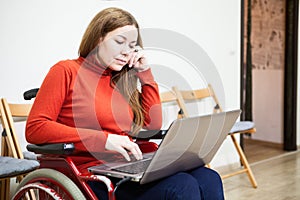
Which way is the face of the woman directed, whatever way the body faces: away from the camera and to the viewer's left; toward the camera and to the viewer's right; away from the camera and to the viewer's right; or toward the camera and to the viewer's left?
toward the camera and to the viewer's right

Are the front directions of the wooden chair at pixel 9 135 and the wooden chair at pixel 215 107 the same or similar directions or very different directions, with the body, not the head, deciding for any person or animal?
same or similar directions

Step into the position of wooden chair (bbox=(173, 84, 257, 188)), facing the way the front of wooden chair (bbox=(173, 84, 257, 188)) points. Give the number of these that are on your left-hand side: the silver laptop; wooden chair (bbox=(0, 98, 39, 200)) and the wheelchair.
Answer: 0

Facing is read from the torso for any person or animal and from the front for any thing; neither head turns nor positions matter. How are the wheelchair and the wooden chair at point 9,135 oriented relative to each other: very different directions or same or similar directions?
same or similar directions

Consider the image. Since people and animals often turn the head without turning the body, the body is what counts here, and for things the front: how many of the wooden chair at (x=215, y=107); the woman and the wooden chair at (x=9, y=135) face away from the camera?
0

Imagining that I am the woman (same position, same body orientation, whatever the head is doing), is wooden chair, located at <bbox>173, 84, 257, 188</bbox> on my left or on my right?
on my left

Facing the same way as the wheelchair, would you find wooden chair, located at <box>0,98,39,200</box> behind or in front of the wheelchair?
behind

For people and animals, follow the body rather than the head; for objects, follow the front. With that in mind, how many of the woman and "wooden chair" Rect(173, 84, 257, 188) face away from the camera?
0

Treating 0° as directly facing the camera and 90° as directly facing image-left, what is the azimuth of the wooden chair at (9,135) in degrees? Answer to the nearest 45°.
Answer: approximately 315°

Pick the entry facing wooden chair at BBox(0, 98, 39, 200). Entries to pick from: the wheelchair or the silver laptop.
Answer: the silver laptop

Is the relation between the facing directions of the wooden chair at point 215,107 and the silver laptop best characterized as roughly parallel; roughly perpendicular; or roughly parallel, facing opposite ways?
roughly parallel, facing opposite ways

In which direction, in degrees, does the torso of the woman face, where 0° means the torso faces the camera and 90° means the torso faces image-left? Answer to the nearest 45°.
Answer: approximately 315°

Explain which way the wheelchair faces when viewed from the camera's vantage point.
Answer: facing the viewer and to the right of the viewer

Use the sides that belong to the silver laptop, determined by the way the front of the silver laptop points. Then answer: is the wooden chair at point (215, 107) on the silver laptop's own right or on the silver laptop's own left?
on the silver laptop's own right

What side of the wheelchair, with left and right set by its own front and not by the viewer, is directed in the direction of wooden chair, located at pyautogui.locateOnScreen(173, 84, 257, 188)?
left

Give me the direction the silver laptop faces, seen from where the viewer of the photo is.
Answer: facing away from the viewer and to the left of the viewer

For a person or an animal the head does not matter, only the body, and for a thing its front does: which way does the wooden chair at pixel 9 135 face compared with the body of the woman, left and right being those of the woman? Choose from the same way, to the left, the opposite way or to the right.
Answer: the same way
